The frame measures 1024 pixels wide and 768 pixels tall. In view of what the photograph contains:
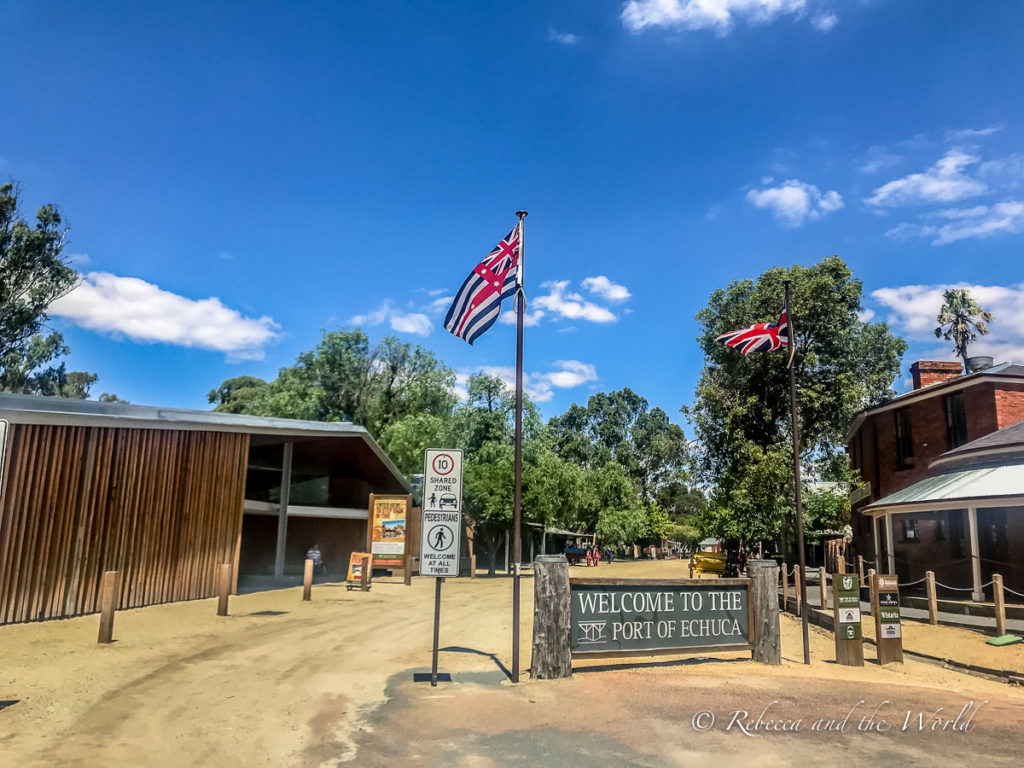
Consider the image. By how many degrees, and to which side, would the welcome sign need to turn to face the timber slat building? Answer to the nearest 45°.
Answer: approximately 90° to its right

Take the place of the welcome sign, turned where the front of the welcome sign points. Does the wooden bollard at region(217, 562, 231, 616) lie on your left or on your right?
on your right

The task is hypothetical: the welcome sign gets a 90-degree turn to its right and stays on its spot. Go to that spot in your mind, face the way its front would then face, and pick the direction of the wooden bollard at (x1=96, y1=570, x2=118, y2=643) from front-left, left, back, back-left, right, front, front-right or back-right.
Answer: front

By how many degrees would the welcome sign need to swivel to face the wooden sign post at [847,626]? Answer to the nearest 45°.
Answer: approximately 135° to its left

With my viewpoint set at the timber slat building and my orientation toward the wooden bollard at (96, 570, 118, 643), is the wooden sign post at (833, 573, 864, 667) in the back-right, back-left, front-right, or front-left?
front-left

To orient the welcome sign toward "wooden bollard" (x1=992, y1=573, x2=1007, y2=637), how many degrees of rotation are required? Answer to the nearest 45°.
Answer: approximately 135° to its left

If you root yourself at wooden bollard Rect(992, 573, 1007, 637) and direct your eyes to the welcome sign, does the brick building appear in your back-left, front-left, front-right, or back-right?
back-right

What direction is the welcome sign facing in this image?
toward the camera

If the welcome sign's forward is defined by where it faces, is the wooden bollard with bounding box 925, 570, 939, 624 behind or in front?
behind

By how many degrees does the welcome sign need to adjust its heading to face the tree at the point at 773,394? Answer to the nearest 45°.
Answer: approximately 180°
